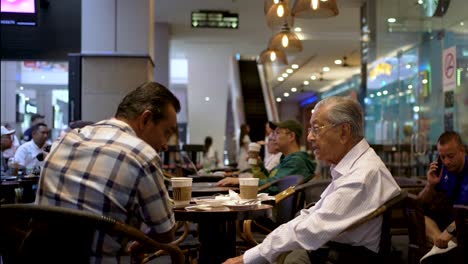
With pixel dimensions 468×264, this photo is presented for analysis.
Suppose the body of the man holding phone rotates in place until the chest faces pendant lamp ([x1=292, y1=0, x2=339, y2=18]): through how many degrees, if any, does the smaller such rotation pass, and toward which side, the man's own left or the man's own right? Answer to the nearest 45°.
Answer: approximately 90° to the man's own right

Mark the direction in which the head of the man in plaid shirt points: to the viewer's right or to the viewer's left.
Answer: to the viewer's right

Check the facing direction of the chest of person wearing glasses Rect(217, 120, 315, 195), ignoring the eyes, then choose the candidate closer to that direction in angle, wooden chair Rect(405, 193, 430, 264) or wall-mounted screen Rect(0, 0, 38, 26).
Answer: the wall-mounted screen

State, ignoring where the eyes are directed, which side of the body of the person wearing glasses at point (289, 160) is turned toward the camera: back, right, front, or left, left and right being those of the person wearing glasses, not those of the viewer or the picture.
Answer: left

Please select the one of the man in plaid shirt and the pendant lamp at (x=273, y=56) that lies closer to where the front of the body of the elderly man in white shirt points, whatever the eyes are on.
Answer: the man in plaid shirt

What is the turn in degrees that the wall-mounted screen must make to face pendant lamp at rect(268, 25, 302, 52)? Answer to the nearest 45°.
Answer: approximately 90° to its left

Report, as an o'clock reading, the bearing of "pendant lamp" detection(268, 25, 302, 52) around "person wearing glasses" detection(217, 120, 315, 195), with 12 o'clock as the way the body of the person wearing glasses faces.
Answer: The pendant lamp is roughly at 3 o'clock from the person wearing glasses.

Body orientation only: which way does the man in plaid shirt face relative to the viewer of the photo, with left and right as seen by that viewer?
facing away from the viewer and to the right of the viewer

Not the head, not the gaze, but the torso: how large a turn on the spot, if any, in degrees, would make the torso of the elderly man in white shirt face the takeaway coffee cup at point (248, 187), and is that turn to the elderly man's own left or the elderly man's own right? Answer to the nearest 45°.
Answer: approximately 45° to the elderly man's own right

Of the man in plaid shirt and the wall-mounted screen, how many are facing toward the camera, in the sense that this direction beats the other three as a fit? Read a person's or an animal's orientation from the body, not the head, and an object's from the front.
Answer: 1

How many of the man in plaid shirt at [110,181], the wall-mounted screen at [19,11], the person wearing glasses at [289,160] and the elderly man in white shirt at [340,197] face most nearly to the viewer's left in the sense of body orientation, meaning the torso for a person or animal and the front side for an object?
2

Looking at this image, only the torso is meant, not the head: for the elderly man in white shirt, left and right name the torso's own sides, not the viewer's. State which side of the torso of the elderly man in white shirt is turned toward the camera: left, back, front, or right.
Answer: left

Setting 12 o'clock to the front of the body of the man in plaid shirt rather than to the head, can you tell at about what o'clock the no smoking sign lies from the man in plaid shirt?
The no smoking sign is roughly at 12 o'clock from the man in plaid shirt.

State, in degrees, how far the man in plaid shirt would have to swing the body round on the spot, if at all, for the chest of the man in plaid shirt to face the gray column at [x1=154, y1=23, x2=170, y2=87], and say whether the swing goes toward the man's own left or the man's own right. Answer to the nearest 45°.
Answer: approximately 45° to the man's own left

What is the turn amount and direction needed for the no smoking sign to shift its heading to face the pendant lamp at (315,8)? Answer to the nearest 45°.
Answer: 0° — it already faces it
